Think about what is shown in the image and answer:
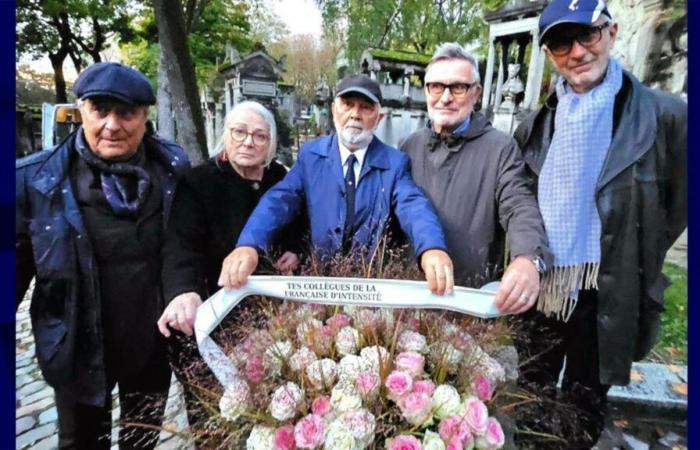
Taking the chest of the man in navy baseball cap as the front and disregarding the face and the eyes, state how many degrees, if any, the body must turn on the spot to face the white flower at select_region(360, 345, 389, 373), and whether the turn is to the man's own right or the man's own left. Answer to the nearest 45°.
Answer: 0° — they already face it

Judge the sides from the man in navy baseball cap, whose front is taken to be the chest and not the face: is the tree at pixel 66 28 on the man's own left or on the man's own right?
on the man's own right

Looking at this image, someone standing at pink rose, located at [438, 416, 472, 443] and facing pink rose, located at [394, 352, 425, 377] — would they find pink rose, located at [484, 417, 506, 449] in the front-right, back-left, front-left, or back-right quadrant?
back-right

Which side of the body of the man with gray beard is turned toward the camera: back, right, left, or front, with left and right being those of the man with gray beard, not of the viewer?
front

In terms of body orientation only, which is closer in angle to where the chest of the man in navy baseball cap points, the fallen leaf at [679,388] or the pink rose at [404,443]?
the pink rose

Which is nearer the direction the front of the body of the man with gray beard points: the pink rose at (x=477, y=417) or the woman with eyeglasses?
the pink rose

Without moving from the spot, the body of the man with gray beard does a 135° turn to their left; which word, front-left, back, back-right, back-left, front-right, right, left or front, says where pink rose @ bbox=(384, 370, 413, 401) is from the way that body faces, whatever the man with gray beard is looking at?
back-right

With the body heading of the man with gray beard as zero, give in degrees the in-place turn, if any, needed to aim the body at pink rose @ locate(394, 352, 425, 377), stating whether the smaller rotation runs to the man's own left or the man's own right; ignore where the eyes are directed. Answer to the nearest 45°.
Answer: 0° — they already face it

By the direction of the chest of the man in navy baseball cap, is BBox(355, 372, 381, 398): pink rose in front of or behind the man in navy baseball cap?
in front

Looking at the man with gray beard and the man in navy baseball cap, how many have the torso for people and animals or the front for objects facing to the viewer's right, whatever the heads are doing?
0

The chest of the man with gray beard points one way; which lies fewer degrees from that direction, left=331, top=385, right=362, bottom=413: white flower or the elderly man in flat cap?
the white flower

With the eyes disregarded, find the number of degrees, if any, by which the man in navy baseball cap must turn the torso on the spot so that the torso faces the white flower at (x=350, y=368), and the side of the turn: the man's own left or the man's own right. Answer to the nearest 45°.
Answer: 0° — they already face it

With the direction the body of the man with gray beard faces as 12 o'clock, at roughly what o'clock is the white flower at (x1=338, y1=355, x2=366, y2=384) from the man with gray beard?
The white flower is roughly at 12 o'clock from the man with gray beard.

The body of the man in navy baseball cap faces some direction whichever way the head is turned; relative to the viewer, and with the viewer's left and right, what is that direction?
facing the viewer and to the left of the viewer
